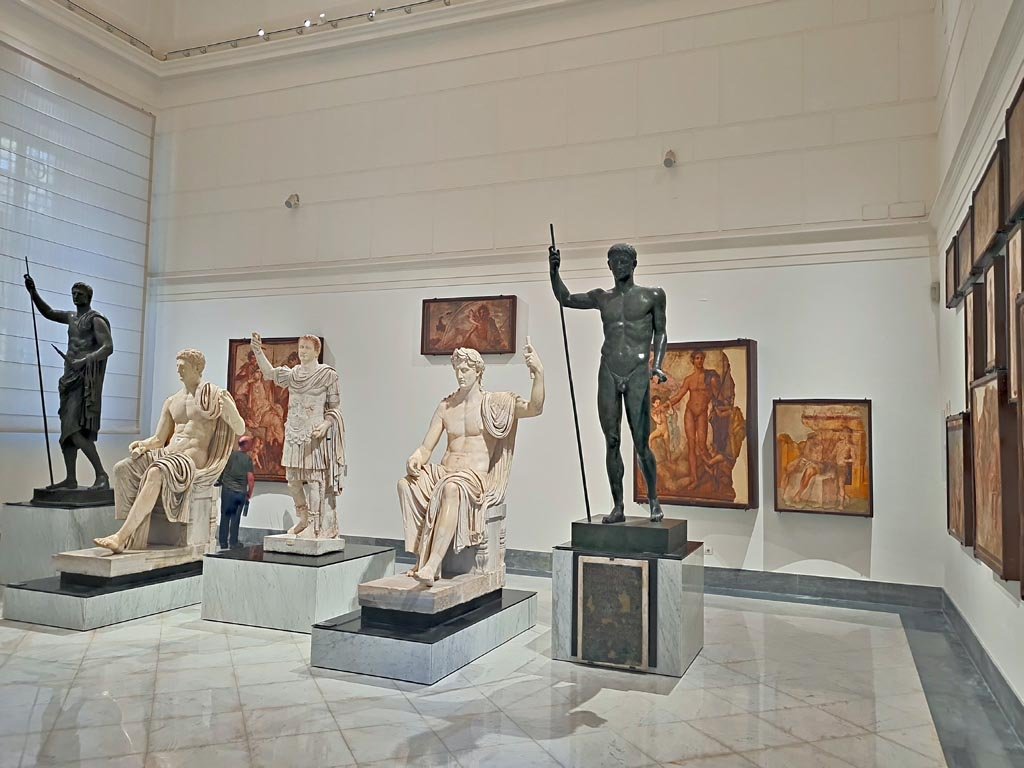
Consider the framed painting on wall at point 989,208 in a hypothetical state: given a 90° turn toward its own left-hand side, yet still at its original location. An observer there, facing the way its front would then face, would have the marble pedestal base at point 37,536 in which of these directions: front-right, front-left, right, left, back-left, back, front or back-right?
right

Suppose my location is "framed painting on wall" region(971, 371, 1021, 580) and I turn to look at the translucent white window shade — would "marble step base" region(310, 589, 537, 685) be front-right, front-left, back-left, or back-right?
front-left

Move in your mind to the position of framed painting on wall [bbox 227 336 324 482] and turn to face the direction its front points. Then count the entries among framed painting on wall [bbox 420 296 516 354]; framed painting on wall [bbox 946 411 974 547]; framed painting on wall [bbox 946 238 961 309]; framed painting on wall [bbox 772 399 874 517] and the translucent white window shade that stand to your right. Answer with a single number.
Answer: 1

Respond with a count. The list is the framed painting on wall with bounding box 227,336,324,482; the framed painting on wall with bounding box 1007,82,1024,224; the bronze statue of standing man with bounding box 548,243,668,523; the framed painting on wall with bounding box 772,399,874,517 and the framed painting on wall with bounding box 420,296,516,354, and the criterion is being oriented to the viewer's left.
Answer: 1

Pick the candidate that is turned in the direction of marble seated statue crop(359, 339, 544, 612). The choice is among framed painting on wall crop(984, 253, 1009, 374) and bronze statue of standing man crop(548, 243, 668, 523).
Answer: the framed painting on wall

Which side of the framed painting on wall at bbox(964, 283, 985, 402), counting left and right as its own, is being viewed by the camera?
left

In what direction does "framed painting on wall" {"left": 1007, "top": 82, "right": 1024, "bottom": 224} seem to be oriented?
to the viewer's left

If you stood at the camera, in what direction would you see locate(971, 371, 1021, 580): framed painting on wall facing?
facing to the left of the viewer

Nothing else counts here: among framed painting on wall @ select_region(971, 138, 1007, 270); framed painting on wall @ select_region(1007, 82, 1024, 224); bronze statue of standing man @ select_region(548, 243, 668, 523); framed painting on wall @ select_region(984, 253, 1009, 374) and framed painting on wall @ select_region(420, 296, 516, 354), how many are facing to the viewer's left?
3

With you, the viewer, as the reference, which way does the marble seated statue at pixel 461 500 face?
facing the viewer and to the left of the viewer

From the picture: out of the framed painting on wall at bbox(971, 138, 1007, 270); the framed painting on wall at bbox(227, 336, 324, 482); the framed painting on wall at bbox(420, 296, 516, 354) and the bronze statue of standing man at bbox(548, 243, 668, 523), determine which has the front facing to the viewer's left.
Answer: the framed painting on wall at bbox(971, 138, 1007, 270)

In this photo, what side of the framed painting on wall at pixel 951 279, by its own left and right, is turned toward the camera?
left

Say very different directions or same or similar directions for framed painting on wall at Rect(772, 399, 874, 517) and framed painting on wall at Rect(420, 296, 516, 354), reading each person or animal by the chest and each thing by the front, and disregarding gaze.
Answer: same or similar directions

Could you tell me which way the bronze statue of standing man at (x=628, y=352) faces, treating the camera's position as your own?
facing the viewer

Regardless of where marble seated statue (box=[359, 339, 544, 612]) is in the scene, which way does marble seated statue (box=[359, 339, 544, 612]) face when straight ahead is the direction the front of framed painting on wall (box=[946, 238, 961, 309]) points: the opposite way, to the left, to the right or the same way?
to the left

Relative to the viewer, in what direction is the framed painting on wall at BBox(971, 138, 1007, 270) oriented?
to the viewer's left

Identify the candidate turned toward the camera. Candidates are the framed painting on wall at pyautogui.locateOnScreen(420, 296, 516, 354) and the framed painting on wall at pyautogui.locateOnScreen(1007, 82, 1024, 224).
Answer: the framed painting on wall at pyautogui.locateOnScreen(420, 296, 516, 354)

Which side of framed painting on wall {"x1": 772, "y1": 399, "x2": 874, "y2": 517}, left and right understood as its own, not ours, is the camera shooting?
front

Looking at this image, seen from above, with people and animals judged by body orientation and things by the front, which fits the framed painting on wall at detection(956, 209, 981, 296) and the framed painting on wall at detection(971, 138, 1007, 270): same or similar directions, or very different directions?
same or similar directions
